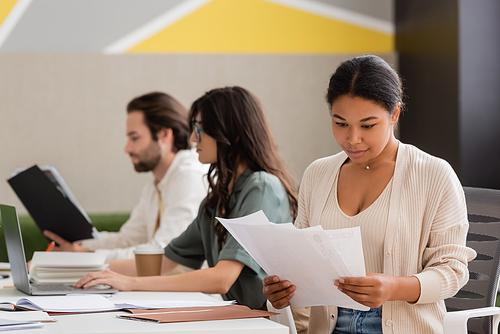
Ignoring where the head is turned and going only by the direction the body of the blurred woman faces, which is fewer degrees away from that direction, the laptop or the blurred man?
the laptop

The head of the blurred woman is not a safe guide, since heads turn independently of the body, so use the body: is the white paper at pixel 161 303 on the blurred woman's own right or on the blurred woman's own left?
on the blurred woman's own left

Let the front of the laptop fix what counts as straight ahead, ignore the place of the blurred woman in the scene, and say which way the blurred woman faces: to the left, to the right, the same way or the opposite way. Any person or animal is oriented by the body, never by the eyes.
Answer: the opposite way

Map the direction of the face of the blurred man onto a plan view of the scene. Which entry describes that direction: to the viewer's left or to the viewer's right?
to the viewer's left

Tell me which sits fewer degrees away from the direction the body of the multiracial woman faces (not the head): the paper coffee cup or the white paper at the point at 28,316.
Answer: the white paper

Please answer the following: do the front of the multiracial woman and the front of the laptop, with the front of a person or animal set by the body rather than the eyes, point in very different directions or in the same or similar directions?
very different directions

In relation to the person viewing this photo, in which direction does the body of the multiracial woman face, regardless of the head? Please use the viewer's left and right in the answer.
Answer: facing the viewer and to the left of the viewer

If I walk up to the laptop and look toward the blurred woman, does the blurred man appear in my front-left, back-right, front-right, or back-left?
front-left

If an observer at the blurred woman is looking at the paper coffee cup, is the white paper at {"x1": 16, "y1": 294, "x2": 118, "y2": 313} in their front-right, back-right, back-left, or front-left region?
front-left

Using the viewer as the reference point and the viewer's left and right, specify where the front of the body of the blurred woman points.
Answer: facing to the left of the viewer

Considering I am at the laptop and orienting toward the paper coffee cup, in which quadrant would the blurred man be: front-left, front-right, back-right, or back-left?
front-left

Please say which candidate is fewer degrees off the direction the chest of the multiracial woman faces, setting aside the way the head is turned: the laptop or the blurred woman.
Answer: the laptop

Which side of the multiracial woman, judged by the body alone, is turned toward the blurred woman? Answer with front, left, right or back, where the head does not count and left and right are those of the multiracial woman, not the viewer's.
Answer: right

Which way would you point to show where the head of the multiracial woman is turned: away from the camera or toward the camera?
toward the camera

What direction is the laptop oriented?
to the viewer's right

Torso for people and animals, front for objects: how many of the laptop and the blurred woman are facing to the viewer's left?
1

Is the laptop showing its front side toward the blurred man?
no

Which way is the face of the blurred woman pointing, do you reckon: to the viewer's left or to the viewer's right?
to the viewer's left
